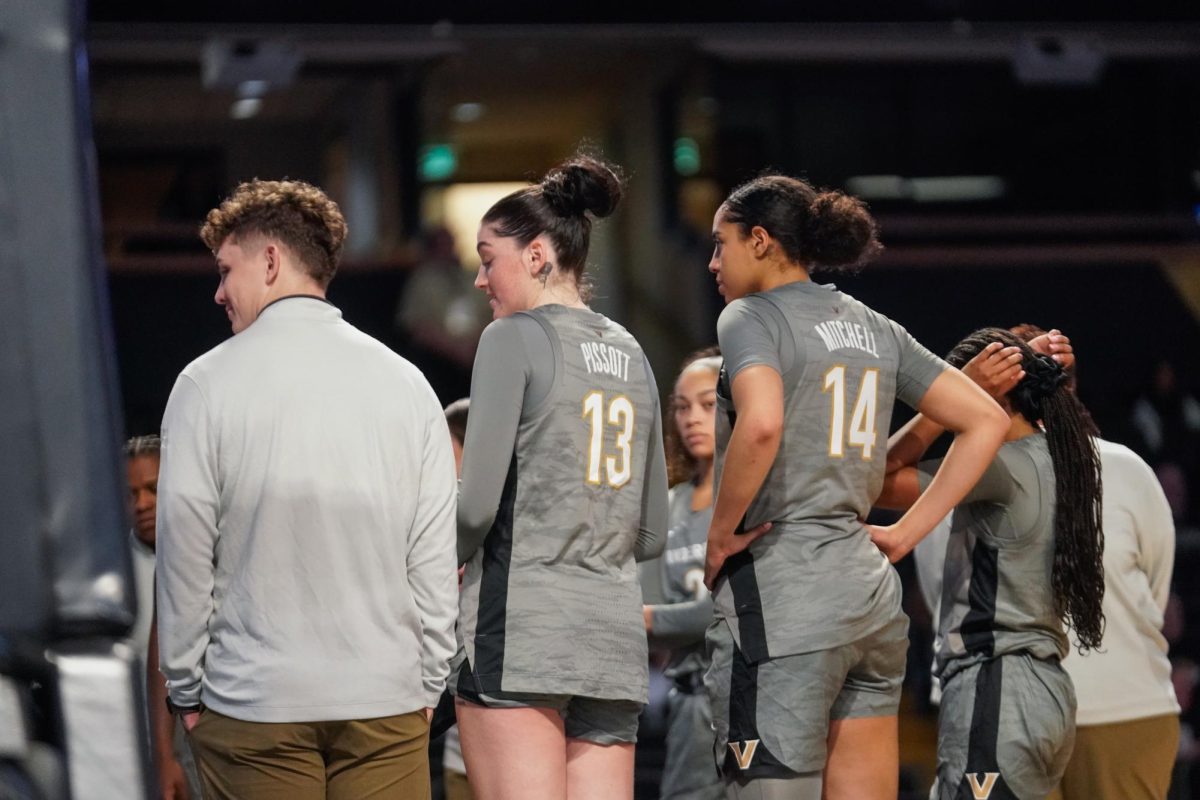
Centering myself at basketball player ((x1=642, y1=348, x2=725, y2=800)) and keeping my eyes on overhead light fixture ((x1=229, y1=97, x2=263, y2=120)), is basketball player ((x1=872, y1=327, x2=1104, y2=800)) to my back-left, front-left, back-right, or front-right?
back-right

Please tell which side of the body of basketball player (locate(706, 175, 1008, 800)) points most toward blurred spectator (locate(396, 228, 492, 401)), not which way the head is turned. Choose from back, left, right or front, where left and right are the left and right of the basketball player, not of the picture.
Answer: front

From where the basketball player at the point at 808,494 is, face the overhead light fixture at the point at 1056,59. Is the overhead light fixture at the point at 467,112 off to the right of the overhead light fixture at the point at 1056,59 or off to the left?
left

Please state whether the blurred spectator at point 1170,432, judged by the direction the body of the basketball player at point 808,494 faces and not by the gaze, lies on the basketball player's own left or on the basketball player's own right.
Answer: on the basketball player's own right

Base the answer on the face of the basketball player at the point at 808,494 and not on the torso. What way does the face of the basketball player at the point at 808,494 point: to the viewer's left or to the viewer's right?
to the viewer's left

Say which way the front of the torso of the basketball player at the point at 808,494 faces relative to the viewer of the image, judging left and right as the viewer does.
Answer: facing away from the viewer and to the left of the viewer

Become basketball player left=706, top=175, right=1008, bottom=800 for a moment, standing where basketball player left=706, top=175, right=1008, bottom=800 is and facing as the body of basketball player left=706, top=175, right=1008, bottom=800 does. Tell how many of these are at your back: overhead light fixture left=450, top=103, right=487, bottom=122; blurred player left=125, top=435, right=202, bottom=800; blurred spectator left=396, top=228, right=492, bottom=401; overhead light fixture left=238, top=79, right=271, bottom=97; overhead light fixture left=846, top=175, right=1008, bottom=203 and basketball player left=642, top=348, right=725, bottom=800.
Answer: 0

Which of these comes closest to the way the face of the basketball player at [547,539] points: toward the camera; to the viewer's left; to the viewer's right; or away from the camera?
to the viewer's left
